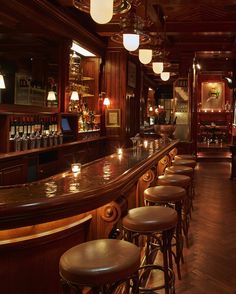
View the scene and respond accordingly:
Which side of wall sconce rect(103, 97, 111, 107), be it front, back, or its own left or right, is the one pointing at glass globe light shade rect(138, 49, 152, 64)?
front

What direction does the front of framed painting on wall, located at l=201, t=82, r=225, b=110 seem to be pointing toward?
toward the camera

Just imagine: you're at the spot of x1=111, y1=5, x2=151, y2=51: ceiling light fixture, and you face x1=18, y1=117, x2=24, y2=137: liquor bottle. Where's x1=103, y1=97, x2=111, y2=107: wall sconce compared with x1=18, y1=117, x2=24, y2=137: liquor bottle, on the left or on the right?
right

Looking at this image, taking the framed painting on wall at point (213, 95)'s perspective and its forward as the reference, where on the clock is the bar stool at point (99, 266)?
The bar stool is roughly at 12 o'clock from the framed painting on wall.

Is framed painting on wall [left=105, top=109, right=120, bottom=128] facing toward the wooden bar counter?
yes

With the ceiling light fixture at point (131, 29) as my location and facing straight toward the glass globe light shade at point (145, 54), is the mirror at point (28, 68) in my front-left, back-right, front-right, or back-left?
front-left

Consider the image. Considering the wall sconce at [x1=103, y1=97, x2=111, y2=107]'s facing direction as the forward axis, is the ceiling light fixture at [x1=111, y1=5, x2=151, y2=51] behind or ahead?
ahead

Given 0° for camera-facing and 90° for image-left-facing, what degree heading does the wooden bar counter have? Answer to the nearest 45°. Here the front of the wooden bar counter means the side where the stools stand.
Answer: approximately 315°
